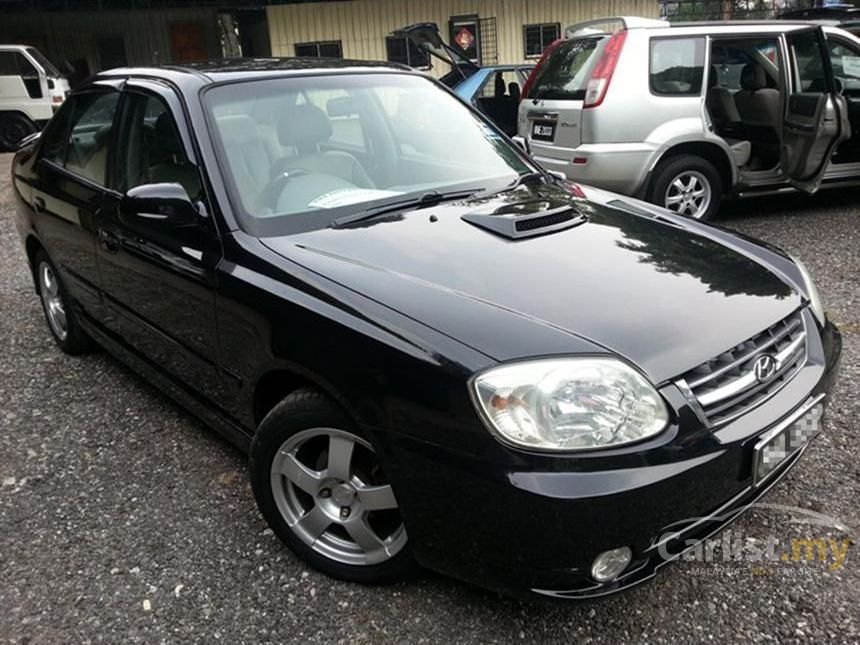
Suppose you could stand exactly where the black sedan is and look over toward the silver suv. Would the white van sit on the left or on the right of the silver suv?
left

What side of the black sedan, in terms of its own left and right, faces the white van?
back

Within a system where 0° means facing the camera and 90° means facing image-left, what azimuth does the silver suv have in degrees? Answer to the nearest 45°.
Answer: approximately 225°

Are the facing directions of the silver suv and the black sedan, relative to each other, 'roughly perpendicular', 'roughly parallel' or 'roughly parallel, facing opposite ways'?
roughly perpendicular

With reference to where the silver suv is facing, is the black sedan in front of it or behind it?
behind

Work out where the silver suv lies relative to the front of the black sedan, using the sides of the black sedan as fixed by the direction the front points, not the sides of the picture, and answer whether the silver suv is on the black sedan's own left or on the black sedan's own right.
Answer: on the black sedan's own left

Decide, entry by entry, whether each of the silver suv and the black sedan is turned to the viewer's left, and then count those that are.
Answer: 0
